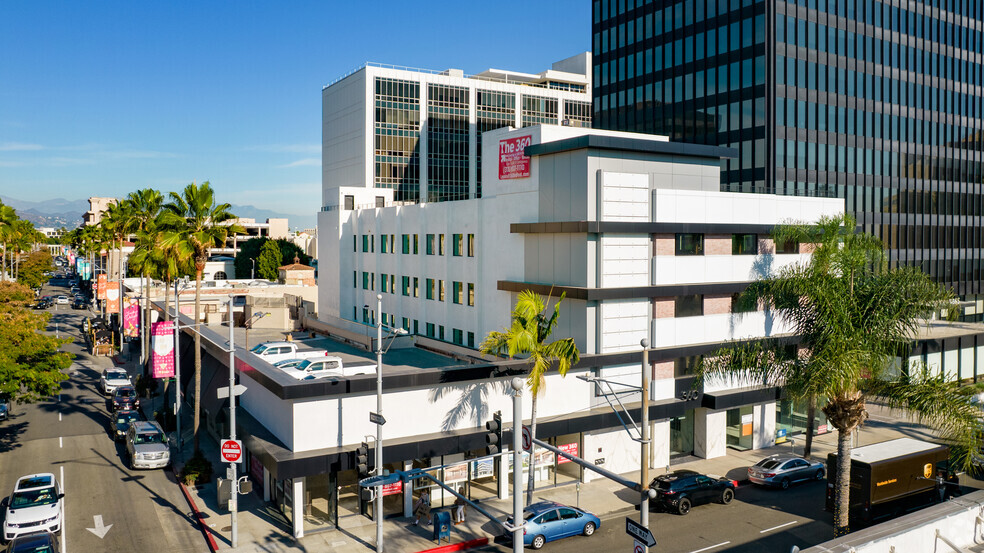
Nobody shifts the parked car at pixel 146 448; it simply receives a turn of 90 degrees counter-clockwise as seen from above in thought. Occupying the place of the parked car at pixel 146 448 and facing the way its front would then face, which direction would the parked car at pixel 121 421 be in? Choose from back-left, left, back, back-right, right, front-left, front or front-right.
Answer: left

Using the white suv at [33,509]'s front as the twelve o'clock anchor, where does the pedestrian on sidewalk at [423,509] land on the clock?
The pedestrian on sidewalk is roughly at 10 o'clock from the white suv.

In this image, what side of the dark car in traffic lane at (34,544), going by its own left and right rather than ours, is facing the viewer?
front

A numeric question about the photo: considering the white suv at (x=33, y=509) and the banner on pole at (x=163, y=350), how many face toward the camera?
2

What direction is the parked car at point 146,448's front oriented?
toward the camera

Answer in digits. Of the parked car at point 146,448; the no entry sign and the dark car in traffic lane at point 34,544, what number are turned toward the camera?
3

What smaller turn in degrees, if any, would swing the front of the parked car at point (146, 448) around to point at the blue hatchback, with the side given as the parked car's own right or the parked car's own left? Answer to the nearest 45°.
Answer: approximately 45° to the parked car's own left

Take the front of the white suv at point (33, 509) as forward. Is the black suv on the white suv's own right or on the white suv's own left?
on the white suv's own left

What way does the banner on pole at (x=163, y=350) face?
toward the camera

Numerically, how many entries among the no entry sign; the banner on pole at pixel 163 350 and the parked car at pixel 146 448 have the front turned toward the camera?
3
